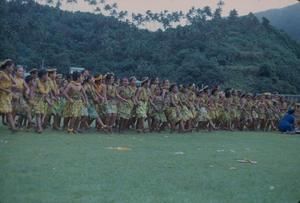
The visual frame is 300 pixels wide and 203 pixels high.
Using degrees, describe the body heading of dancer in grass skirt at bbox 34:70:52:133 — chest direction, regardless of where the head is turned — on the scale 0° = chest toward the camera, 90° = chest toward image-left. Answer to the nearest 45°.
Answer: approximately 315°

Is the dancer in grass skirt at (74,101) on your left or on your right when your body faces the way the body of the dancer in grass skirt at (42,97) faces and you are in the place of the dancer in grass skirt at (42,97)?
on your left

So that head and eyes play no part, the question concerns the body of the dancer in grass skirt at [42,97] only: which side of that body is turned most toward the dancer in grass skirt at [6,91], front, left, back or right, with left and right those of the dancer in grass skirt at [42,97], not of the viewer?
right

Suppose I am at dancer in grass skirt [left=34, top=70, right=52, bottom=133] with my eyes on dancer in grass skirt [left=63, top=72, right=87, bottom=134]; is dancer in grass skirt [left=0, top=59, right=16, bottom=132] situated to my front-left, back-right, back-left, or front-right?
back-right
